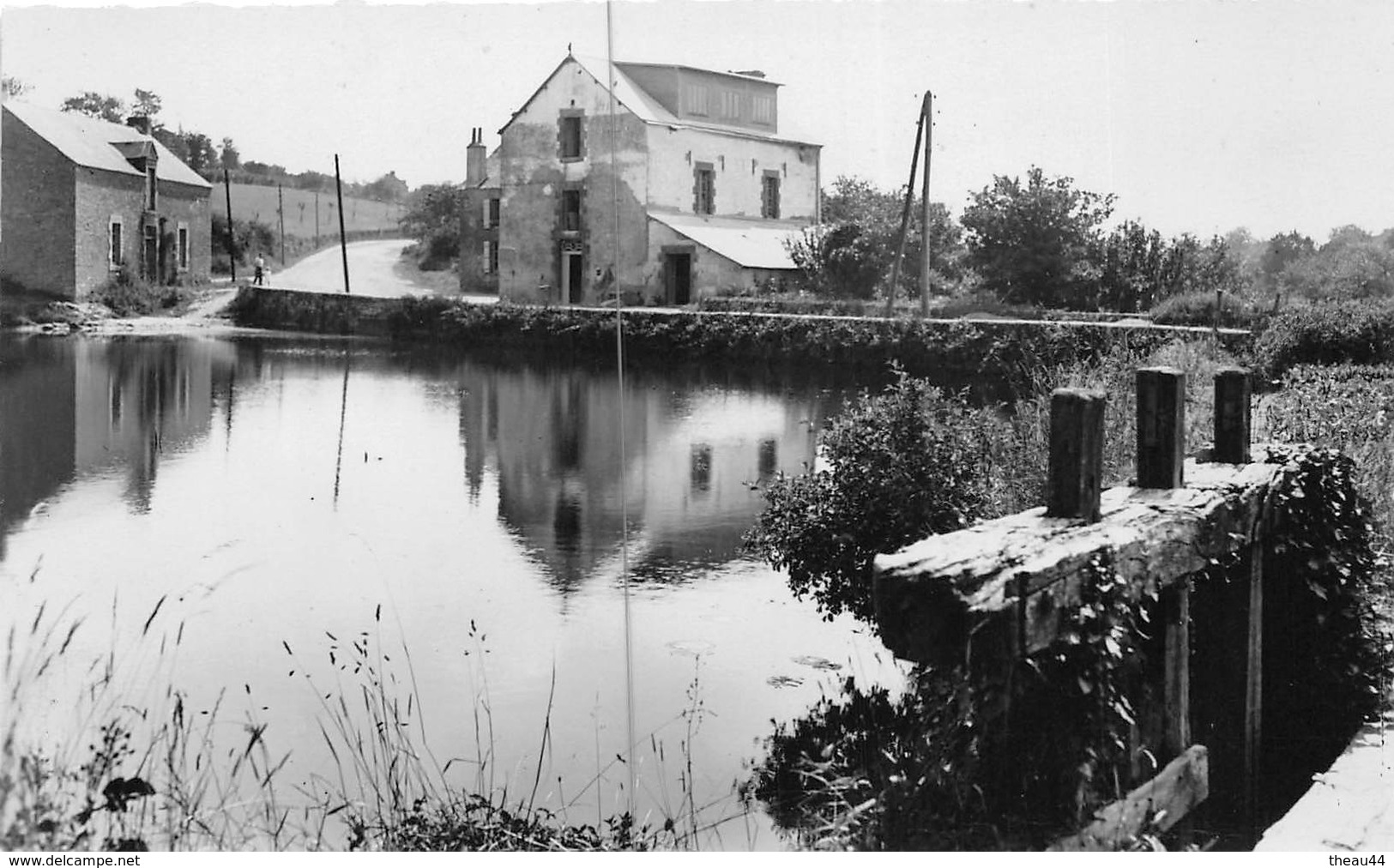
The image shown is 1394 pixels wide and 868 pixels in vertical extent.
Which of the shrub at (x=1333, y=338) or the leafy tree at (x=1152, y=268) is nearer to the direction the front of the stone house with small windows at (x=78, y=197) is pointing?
the shrub

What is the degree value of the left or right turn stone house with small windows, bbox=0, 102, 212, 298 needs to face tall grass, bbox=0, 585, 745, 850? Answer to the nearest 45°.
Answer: approximately 45° to its right

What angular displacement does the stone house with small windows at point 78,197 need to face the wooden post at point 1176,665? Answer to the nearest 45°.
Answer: approximately 45° to its right

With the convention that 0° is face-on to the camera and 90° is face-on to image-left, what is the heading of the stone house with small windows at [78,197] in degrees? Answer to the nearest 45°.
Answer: approximately 315°

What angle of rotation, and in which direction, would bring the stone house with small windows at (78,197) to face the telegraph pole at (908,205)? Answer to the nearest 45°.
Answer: approximately 45° to its left

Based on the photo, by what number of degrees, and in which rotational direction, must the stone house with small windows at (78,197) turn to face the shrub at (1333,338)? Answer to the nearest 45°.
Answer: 0° — it already faces it

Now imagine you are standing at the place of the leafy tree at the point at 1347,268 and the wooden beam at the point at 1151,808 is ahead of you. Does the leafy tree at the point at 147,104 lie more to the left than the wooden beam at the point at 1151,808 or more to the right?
right
